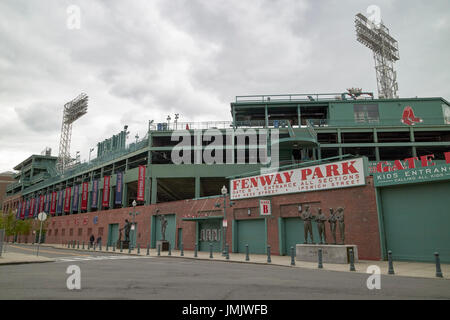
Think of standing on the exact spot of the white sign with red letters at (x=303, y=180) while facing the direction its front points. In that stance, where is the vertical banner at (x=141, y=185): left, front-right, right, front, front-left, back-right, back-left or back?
right

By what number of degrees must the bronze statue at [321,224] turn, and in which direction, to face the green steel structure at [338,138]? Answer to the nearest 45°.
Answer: approximately 135° to its right

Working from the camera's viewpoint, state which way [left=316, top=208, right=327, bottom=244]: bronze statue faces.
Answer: facing the viewer and to the left of the viewer

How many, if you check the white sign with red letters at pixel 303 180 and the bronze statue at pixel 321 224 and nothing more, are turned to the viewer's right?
0

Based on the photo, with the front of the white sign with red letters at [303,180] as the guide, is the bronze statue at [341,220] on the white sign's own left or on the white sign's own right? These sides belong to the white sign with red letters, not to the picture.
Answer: on the white sign's own left

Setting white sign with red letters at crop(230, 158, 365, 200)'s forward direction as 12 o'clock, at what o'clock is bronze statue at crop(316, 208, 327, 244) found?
The bronze statue is roughly at 10 o'clock from the white sign with red letters.

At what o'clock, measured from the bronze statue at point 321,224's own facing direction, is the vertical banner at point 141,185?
The vertical banner is roughly at 3 o'clock from the bronze statue.

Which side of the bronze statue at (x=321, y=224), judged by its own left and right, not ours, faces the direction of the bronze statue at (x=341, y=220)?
left

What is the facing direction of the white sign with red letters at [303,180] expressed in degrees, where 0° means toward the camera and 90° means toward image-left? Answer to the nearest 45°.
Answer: approximately 45°

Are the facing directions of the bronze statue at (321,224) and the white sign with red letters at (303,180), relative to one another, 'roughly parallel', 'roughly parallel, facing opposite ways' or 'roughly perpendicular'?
roughly parallel
